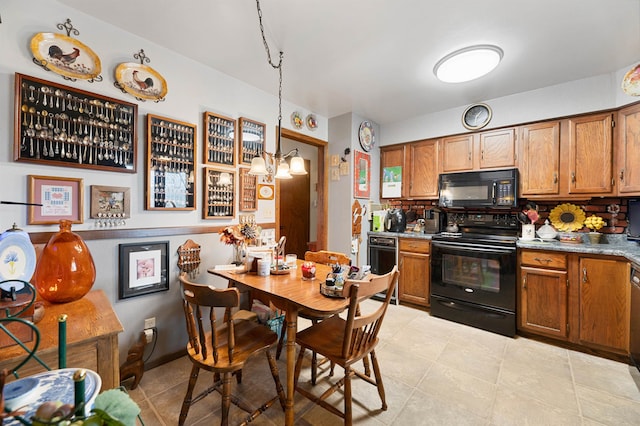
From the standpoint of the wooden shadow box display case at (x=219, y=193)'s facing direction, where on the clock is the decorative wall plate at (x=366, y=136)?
The decorative wall plate is roughly at 10 o'clock from the wooden shadow box display case.

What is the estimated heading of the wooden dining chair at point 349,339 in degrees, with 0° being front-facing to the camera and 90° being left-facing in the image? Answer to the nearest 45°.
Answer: approximately 135°

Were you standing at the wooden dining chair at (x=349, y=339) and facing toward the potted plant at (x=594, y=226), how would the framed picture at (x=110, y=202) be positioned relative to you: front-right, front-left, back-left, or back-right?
back-left

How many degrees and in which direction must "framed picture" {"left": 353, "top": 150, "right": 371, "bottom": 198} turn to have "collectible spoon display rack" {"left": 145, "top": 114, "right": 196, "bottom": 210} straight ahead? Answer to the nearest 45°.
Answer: approximately 90° to its right

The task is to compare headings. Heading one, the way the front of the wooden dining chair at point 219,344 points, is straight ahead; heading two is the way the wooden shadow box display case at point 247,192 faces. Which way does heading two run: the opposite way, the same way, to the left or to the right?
to the right

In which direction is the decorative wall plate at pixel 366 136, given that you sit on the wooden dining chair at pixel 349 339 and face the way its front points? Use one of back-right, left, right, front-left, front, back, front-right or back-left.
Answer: front-right

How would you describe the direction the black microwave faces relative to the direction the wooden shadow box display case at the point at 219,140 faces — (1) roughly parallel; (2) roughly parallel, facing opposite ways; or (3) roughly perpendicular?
roughly perpendicular

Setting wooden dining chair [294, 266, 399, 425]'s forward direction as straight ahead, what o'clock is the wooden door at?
The wooden door is roughly at 1 o'clock from the wooden dining chair.

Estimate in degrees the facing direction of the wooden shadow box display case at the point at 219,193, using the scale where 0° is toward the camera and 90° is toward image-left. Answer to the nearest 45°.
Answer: approximately 315°

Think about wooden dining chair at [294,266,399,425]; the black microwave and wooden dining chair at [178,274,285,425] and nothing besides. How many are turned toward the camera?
1

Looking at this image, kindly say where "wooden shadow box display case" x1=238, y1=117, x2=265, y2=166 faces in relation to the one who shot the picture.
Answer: facing the viewer and to the right of the viewer

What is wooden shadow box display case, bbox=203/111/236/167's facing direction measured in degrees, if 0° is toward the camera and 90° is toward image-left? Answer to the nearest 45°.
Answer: approximately 315°

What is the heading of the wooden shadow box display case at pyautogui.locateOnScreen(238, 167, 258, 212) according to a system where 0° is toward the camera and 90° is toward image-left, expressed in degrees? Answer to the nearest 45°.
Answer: approximately 315°

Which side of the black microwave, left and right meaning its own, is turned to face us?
front

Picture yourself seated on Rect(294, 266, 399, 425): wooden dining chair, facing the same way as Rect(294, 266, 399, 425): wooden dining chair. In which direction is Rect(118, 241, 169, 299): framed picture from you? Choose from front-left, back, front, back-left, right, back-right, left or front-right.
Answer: front-left

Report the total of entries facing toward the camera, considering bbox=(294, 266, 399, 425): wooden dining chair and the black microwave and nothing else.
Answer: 1

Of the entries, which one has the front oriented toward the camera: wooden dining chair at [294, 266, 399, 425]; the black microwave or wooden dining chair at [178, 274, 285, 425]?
the black microwave
